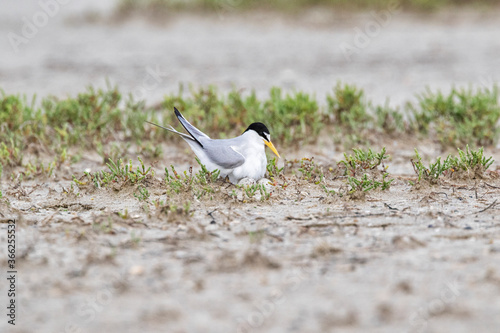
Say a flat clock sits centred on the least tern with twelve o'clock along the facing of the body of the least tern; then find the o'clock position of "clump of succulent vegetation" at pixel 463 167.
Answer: The clump of succulent vegetation is roughly at 12 o'clock from the least tern.

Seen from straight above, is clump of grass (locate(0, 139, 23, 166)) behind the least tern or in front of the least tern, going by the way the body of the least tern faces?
behind

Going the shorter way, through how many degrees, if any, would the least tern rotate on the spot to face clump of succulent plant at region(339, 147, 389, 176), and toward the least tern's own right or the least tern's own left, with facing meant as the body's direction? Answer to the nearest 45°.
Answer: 0° — it already faces it

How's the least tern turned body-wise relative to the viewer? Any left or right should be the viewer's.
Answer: facing to the right of the viewer

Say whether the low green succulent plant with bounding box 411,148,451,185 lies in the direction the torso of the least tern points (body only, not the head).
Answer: yes

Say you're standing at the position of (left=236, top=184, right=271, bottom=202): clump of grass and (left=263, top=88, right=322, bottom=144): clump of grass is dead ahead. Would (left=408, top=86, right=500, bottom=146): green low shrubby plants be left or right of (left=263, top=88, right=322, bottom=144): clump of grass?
right

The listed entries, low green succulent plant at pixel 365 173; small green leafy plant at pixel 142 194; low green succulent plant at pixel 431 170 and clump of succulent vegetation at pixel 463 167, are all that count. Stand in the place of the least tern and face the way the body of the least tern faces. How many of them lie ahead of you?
3

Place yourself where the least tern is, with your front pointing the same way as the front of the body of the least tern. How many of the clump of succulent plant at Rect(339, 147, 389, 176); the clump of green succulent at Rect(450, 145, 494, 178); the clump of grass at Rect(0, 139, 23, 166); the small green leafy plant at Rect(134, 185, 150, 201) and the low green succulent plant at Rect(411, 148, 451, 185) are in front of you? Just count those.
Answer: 3
